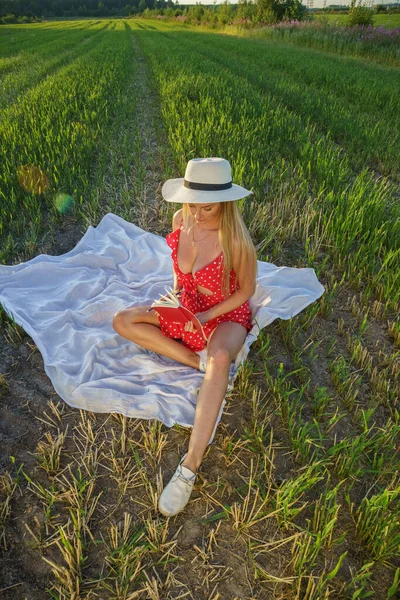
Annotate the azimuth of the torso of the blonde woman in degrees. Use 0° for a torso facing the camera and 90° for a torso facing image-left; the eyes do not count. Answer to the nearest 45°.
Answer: approximately 45°
